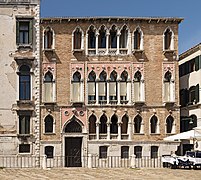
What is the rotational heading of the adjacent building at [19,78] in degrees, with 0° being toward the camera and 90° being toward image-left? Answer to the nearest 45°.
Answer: approximately 0°
